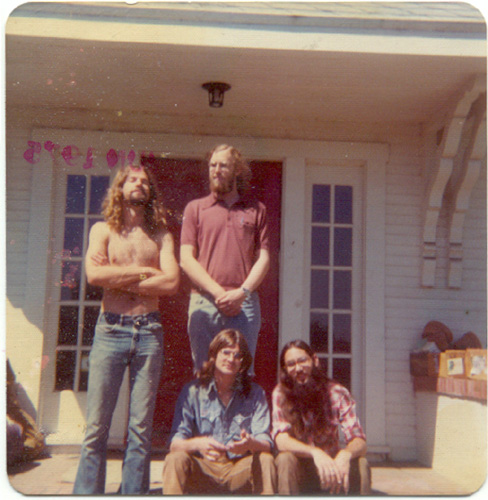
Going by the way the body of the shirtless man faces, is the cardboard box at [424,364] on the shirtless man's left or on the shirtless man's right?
on the shirtless man's left

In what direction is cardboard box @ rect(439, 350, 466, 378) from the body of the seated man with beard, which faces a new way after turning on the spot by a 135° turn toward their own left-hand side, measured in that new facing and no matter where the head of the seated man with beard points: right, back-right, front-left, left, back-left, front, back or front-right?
front

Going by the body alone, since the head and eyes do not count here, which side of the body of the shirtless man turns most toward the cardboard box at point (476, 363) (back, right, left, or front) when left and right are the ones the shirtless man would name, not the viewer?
left

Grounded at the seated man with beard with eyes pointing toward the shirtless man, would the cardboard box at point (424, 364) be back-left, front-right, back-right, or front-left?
back-right

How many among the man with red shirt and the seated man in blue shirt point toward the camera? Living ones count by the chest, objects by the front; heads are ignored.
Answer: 2
